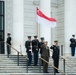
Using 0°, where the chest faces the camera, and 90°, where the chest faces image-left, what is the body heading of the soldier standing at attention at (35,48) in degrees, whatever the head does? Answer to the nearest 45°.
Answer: approximately 315°
